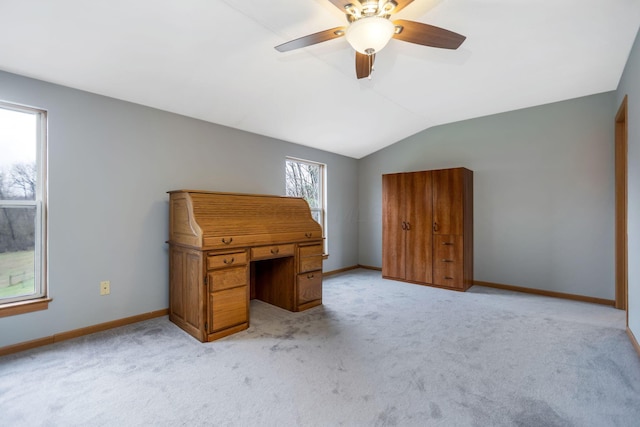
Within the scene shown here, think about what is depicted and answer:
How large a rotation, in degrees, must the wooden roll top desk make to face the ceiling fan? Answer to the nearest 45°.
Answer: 0° — it already faces it

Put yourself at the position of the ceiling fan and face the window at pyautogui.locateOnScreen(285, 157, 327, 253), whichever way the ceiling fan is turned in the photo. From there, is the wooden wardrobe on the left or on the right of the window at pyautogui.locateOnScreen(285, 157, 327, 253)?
right

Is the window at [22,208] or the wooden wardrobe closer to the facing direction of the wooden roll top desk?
the wooden wardrobe

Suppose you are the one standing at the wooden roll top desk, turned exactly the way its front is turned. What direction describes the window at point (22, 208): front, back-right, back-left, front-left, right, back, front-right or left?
back-right

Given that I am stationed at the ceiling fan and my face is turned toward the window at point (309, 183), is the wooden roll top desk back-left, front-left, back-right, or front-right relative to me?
front-left

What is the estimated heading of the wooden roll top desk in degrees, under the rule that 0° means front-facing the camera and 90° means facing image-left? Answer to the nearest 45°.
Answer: approximately 315°

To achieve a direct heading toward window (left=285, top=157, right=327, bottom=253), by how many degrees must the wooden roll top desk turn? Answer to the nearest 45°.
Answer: approximately 90° to its left

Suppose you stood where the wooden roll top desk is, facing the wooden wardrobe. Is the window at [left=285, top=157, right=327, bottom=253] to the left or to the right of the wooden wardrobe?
left

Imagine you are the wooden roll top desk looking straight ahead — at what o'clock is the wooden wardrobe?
The wooden wardrobe is roughly at 10 o'clock from the wooden roll top desk.

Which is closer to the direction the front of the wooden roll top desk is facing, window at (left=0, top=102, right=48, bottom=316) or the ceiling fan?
the ceiling fan

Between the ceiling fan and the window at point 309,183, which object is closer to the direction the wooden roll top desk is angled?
the ceiling fan
